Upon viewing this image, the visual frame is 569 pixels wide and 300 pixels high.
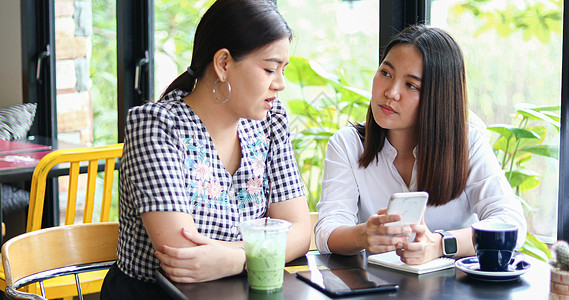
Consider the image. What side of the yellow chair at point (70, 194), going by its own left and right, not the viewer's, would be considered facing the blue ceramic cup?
back

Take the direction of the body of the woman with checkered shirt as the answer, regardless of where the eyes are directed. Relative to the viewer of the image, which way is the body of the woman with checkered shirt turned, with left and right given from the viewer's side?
facing the viewer and to the right of the viewer

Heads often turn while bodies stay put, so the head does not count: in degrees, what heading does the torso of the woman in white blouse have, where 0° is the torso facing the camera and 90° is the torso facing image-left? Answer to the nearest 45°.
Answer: approximately 0°

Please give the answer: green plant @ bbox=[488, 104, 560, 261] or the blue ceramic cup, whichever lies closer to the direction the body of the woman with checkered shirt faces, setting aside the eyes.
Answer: the blue ceramic cup

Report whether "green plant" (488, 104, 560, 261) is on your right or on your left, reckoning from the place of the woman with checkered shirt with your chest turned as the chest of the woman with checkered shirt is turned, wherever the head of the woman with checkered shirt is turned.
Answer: on your left

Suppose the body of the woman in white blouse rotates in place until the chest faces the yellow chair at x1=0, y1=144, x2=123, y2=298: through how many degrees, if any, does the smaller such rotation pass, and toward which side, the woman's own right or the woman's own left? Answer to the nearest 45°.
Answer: approximately 90° to the woman's own right

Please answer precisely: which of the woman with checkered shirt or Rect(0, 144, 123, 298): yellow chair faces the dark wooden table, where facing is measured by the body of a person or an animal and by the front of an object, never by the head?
the woman with checkered shirt

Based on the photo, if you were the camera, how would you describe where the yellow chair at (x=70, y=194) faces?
facing away from the viewer and to the left of the viewer
